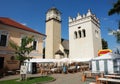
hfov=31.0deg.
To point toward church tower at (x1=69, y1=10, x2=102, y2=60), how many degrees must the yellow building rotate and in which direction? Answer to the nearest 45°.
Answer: approximately 90° to its left

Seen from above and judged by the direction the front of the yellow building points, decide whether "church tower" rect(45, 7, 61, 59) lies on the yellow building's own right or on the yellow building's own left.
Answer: on the yellow building's own left

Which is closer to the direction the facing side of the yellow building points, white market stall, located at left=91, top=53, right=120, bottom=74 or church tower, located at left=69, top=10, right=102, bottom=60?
the white market stall

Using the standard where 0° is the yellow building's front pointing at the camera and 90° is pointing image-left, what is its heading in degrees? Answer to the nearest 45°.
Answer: approximately 315°

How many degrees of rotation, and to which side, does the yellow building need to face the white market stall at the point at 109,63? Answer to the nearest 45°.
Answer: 0° — it already faces it
